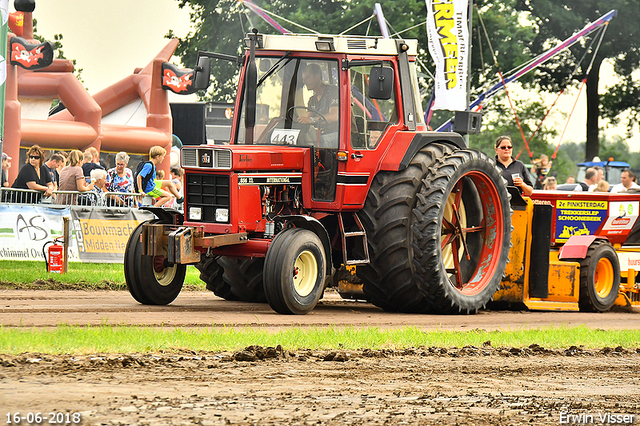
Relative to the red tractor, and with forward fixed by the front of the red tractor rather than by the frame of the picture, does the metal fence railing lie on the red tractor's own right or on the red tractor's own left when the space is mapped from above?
on the red tractor's own right

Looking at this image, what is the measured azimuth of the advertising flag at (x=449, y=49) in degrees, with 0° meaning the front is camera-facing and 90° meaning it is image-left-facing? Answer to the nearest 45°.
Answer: approximately 0°

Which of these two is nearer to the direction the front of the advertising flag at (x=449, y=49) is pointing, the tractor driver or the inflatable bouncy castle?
the tractor driver

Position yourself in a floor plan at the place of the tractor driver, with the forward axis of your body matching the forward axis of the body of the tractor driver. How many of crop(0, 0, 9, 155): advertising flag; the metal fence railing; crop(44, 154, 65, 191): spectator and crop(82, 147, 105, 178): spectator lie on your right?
4

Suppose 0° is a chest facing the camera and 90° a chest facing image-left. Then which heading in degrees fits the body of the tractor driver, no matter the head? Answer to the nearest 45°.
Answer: approximately 45°

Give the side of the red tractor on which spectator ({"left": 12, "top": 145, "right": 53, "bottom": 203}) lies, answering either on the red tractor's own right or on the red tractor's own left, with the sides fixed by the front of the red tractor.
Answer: on the red tractor's own right

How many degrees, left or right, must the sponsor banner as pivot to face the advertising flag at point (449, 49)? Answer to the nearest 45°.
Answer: approximately 135° to its left

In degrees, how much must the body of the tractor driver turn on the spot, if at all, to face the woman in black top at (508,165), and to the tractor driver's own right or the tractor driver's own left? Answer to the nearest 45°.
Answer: approximately 180°

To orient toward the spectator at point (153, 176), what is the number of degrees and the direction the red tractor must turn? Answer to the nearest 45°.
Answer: approximately 90° to its right

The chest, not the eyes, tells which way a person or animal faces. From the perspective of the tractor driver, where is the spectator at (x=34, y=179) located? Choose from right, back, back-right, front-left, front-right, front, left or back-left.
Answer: right

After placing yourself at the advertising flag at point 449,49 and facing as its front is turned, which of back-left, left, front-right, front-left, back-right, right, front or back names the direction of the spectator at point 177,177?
front-right

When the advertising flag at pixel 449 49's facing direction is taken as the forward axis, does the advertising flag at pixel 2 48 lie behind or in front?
in front
